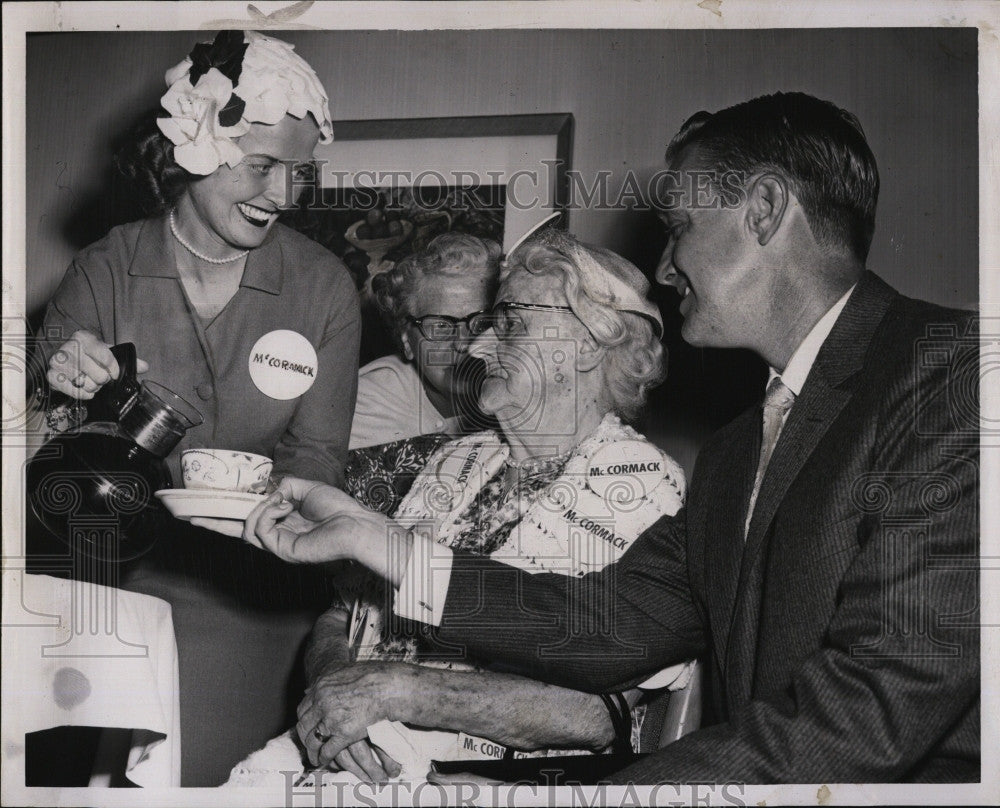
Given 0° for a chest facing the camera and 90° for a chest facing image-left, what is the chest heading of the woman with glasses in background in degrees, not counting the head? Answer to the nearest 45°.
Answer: approximately 315°

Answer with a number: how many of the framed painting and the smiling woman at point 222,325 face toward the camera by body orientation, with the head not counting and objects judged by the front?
2

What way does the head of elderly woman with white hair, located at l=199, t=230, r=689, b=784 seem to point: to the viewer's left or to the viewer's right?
to the viewer's left

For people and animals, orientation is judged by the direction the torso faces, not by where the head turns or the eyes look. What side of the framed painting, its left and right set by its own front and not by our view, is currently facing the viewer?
front

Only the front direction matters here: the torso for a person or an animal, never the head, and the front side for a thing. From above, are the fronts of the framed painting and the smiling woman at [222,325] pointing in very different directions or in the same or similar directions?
same or similar directions

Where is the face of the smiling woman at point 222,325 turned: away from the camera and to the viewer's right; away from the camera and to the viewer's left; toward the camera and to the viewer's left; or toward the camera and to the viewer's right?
toward the camera and to the viewer's right

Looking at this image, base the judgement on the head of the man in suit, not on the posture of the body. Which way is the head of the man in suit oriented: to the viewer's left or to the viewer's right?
to the viewer's left

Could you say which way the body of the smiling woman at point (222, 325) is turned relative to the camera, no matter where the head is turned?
toward the camera
